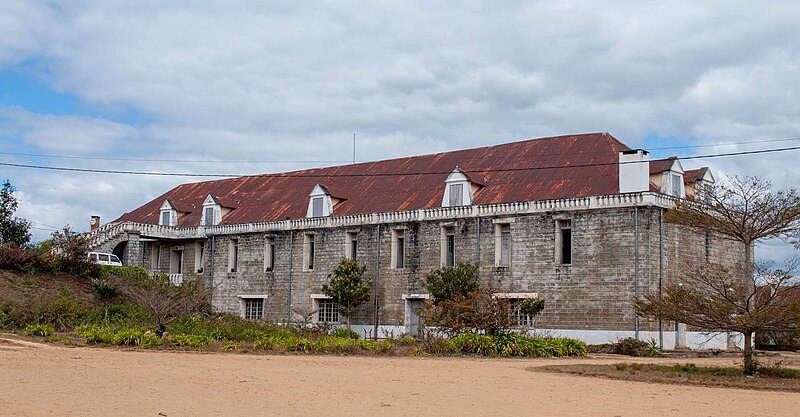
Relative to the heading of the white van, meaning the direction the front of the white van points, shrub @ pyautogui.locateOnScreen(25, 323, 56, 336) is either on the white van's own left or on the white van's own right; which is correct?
on the white van's own right

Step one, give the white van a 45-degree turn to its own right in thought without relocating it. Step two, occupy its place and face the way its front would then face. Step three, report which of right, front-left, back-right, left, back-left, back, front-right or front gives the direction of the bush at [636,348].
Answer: front

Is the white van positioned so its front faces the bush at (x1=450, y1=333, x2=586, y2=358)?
no

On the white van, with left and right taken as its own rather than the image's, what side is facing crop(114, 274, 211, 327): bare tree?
right

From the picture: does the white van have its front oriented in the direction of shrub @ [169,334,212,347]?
no

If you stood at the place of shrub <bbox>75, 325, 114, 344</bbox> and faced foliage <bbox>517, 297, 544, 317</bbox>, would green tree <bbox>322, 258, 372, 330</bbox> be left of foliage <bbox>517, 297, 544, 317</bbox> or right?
left

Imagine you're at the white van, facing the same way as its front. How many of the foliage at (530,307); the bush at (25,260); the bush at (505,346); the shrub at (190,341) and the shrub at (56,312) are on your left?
0

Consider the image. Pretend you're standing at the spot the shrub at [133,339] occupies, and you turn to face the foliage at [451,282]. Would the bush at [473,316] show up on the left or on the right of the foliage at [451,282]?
right

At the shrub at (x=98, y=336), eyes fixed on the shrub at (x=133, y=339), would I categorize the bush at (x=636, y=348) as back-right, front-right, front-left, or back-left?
front-left

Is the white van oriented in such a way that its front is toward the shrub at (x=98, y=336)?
no
